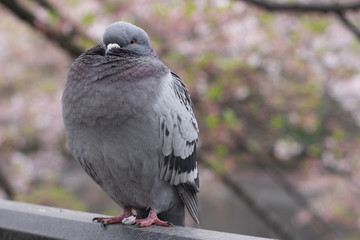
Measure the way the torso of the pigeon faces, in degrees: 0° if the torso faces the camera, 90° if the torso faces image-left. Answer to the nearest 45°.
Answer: approximately 45°
